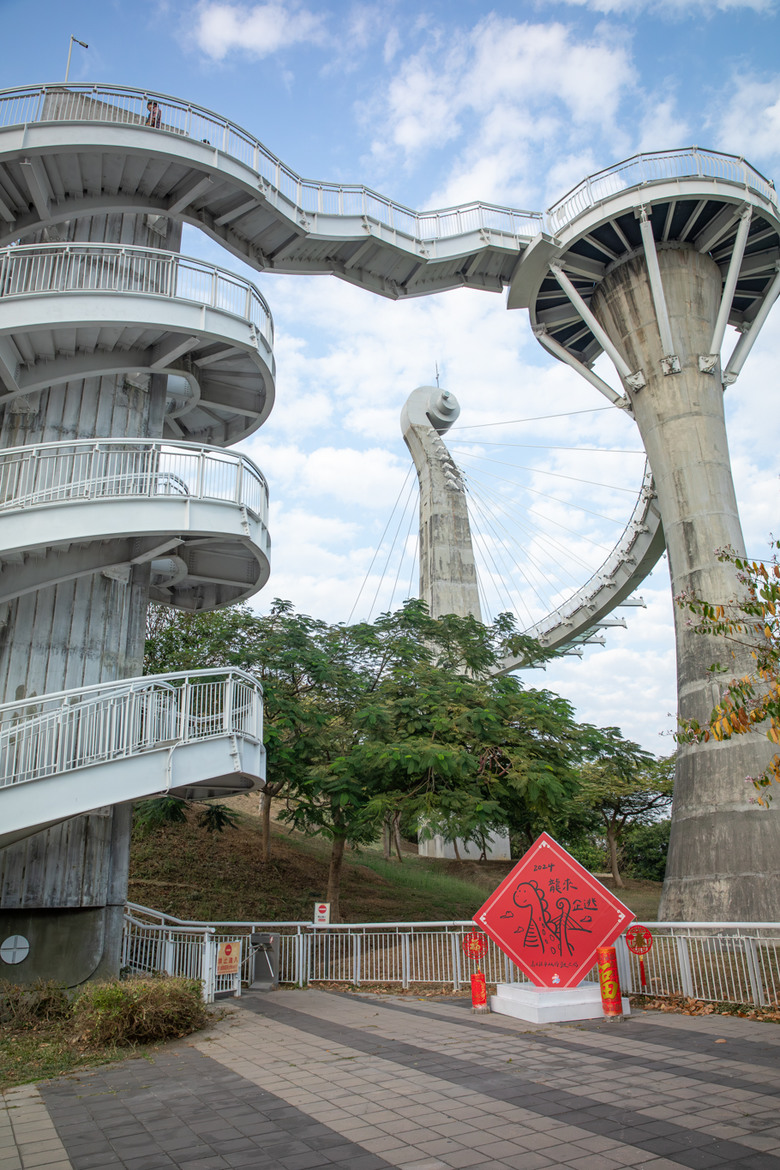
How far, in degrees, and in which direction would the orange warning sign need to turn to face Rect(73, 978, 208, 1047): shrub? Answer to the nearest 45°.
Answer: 0° — it already faces it

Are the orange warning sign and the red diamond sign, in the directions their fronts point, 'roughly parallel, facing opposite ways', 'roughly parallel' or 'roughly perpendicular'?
roughly parallel

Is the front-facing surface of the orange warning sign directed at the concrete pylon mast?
no

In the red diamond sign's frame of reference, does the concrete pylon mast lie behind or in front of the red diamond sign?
behind

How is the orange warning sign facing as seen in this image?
toward the camera

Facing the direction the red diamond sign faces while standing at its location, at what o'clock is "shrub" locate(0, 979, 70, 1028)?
The shrub is roughly at 3 o'clock from the red diamond sign.

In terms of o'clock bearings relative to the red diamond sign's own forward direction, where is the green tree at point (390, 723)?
The green tree is roughly at 5 o'clock from the red diamond sign.

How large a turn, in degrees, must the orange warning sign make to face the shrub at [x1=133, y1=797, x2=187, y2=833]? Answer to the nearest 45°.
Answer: approximately 180°

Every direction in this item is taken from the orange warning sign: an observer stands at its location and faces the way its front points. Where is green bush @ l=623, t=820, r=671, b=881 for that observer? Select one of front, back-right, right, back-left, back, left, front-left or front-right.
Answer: back-left

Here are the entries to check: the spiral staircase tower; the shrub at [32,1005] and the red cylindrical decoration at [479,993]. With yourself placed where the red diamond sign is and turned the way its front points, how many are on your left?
0

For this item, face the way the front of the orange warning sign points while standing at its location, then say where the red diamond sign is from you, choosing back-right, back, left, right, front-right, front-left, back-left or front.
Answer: front-left

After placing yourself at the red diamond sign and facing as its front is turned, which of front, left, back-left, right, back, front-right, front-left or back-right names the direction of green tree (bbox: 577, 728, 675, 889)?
back

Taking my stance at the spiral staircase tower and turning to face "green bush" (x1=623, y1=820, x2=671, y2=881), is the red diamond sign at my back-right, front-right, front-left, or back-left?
front-right

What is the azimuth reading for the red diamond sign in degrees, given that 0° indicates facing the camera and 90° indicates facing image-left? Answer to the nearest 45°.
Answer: approximately 0°

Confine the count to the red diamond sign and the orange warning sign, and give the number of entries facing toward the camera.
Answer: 2

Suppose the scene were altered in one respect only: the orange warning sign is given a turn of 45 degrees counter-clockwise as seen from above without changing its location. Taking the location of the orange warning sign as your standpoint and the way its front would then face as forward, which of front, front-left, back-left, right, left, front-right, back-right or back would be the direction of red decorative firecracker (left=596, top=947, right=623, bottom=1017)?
front
